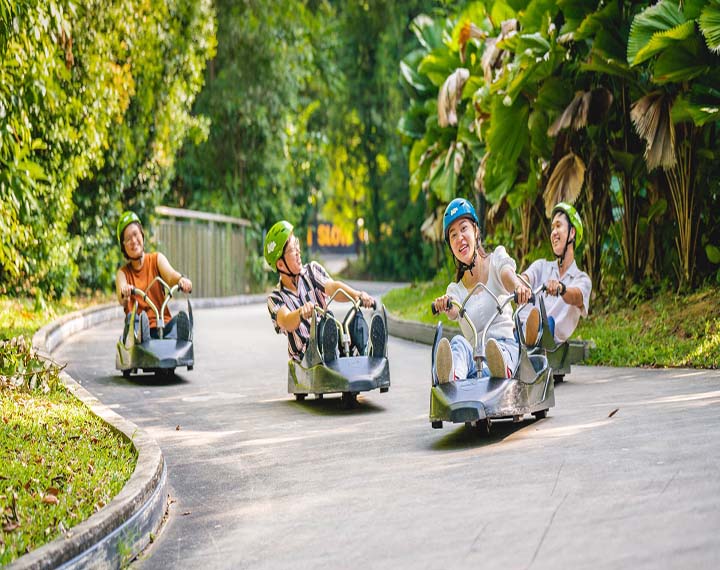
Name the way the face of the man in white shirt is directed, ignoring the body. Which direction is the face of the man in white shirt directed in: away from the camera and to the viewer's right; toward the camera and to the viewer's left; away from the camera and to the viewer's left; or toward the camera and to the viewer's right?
toward the camera and to the viewer's left

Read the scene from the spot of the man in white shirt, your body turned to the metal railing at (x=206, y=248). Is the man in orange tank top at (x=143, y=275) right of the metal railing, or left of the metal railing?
left

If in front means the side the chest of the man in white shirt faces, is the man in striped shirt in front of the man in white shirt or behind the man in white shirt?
in front

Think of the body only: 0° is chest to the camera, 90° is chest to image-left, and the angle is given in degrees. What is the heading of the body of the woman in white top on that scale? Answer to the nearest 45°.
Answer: approximately 0°

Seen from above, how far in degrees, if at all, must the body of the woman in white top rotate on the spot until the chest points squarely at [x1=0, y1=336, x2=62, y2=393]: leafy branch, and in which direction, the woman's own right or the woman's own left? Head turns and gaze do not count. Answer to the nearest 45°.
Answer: approximately 90° to the woman's own right

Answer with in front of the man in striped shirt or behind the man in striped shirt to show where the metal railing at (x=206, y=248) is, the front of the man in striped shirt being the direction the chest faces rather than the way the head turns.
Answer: behind

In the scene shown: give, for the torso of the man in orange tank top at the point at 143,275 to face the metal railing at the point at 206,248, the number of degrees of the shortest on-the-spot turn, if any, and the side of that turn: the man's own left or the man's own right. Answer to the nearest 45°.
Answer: approximately 180°
